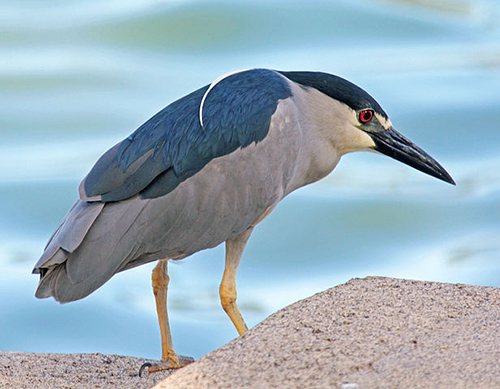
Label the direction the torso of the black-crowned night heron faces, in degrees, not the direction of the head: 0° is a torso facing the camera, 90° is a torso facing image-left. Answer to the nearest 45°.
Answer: approximately 270°
